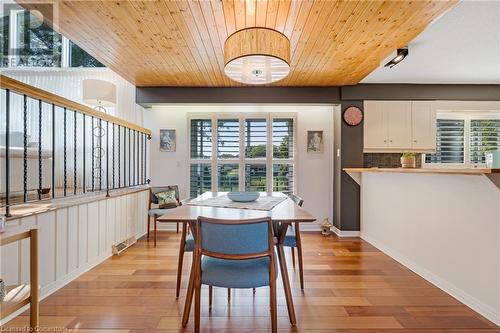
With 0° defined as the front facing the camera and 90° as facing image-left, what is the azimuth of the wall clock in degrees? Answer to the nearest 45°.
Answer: approximately 0°

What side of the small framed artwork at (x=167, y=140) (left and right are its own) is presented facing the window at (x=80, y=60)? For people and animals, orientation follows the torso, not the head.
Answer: right

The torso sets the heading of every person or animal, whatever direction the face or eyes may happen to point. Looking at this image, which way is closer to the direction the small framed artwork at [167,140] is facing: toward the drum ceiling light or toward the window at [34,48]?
the drum ceiling light

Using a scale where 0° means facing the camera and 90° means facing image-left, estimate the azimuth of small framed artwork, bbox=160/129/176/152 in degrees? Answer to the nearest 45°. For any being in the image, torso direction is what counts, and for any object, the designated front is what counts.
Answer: approximately 0°

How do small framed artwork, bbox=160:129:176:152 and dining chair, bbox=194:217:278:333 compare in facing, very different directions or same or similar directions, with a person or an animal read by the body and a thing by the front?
very different directions

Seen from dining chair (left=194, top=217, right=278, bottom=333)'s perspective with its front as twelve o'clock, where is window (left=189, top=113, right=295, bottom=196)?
The window is roughly at 12 o'clock from the dining chair.

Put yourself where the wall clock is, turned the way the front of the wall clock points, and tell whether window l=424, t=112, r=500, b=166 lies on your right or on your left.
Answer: on your left

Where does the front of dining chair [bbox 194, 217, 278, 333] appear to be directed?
away from the camera

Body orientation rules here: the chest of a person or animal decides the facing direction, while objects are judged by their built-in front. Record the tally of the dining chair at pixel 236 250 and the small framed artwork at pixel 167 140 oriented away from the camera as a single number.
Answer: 1

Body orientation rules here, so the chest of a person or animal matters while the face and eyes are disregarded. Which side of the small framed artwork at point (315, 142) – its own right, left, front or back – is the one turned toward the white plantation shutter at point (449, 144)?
left

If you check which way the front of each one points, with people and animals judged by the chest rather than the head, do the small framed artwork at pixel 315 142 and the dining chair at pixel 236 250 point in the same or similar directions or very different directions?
very different directions
